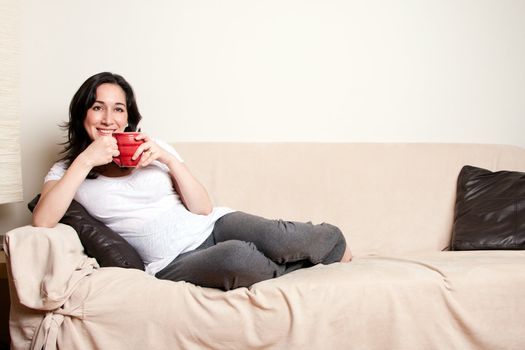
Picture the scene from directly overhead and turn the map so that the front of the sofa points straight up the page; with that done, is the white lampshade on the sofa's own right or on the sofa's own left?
on the sofa's own right

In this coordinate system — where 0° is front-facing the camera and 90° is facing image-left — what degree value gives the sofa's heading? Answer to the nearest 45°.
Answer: approximately 0°

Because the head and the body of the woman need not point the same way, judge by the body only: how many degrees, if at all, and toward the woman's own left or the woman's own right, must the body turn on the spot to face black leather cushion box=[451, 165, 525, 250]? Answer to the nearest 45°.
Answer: approximately 90° to the woman's own left
